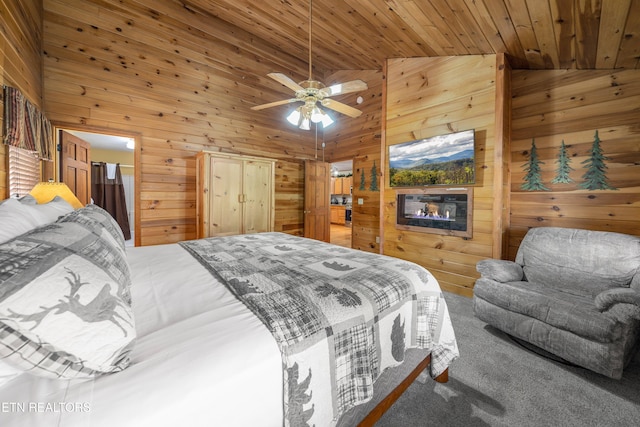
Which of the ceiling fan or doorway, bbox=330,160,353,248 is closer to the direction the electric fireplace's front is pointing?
the ceiling fan

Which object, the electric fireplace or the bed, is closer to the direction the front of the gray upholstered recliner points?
the bed

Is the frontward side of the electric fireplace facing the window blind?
yes

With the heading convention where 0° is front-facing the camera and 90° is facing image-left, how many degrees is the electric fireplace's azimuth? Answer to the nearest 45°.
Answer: approximately 45°

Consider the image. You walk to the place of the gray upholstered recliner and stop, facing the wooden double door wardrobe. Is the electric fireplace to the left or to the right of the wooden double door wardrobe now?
right

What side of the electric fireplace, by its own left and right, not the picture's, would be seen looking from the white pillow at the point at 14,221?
front

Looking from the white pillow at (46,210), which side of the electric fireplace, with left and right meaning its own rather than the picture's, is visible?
front

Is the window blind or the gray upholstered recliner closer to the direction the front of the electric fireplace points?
the window blind

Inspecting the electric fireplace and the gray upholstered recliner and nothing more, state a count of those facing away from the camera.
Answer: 0

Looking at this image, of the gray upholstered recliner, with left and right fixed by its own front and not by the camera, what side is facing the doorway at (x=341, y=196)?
right

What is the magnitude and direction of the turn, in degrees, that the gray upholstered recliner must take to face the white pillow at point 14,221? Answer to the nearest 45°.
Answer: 0° — it already faces it

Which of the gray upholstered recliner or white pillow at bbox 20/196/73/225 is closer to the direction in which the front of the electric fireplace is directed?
the white pillow

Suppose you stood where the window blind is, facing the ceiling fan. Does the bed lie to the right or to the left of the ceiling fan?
right

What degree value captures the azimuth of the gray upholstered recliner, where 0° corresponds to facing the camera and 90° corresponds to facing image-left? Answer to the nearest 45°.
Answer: approximately 45°

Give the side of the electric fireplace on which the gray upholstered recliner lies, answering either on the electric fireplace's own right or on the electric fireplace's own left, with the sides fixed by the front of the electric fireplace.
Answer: on the electric fireplace's own left

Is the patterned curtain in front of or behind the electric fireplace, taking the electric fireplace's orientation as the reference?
in front

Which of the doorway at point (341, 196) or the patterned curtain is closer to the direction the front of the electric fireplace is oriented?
the patterned curtain
